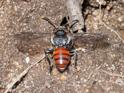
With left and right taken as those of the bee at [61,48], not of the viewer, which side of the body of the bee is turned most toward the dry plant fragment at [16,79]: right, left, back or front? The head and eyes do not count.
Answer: left

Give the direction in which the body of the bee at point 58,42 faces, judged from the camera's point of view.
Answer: away from the camera

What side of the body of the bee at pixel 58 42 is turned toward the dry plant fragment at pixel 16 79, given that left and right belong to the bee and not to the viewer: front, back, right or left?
left
